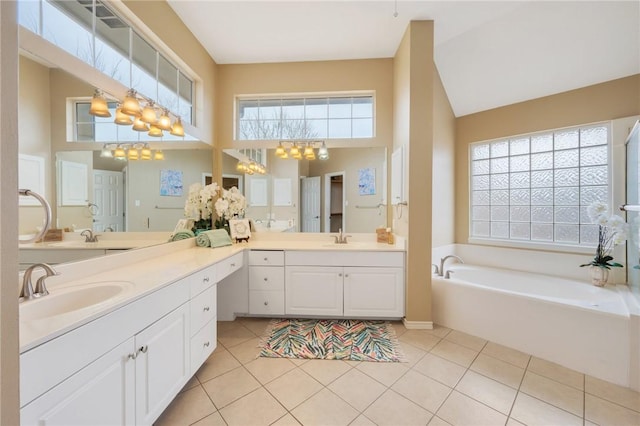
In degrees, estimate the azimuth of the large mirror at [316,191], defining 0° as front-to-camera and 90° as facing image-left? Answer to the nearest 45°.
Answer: approximately 0°

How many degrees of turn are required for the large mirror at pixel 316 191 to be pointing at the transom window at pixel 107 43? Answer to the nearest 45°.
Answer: approximately 45° to its right

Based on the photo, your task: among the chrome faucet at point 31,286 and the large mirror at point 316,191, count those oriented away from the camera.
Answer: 0

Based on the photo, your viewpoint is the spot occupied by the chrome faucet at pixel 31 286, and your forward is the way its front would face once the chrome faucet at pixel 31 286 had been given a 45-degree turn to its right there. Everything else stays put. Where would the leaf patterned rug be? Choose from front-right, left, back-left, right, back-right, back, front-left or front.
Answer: left

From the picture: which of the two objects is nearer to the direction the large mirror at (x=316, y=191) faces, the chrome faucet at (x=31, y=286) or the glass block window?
the chrome faucet

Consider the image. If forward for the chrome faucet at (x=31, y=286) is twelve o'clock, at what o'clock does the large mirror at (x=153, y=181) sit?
The large mirror is roughly at 9 o'clock from the chrome faucet.

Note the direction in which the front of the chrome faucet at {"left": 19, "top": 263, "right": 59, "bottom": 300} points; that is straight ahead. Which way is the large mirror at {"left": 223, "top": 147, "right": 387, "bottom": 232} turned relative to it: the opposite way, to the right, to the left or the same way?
to the right

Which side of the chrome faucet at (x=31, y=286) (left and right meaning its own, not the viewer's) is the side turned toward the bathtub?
front

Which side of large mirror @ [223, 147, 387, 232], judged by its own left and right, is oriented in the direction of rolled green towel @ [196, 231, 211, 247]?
right

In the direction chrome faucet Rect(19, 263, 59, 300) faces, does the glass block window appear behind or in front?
in front

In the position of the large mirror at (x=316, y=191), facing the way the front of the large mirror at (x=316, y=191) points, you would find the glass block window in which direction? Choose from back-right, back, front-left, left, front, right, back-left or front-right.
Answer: left

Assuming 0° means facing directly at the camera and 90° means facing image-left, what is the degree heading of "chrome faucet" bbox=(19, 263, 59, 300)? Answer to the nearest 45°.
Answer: approximately 315°

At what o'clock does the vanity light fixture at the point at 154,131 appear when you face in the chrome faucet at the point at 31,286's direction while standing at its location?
The vanity light fixture is roughly at 9 o'clock from the chrome faucet.

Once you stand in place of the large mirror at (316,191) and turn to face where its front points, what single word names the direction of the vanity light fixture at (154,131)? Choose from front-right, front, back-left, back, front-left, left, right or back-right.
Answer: front-right
